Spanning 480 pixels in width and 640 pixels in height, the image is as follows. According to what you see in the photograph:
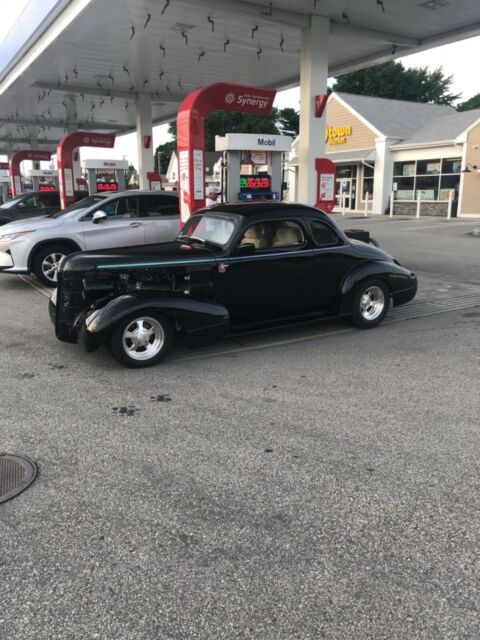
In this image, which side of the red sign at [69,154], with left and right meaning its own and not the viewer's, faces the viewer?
front

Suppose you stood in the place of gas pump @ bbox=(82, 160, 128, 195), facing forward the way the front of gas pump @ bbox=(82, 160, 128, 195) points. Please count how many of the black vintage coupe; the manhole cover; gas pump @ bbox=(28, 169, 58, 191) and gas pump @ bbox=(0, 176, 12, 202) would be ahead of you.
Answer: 2

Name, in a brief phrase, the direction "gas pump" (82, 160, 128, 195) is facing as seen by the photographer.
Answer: facing the viewer

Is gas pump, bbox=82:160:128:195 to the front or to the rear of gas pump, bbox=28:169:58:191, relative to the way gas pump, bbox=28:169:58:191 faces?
to the front

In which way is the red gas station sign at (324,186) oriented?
toward the camera

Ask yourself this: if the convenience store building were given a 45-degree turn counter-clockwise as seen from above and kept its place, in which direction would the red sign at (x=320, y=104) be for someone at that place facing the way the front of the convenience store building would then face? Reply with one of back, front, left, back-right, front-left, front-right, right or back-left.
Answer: front

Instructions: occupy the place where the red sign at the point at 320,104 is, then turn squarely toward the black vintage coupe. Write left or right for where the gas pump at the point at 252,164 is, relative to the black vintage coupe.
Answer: right

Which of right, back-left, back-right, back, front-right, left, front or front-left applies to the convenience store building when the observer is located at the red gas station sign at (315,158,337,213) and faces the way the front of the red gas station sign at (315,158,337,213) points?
back

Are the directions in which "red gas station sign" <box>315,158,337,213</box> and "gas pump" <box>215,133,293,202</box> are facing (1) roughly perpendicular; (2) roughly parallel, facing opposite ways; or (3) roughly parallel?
roughly parallel

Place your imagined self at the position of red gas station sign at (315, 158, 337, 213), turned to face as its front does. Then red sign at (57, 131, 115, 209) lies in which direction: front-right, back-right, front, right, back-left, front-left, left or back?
back-right

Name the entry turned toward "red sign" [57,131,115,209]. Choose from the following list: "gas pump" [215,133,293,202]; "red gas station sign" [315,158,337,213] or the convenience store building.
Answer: the convenience store building

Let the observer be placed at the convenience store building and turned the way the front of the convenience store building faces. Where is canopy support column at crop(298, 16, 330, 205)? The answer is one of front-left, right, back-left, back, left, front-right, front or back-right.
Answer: front-left

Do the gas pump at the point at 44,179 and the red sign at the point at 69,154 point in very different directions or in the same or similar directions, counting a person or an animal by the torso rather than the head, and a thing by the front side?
same or similar directions

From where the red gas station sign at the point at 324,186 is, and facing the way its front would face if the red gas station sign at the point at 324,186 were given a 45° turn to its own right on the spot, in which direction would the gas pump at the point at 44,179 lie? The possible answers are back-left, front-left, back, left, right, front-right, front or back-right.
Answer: right

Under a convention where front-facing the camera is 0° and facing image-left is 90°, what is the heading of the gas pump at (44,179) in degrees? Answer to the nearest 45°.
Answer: approximately 0°

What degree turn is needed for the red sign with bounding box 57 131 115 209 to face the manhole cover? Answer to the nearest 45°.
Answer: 0° — it already faces it

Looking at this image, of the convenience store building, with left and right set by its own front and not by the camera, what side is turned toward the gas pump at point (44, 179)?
front
